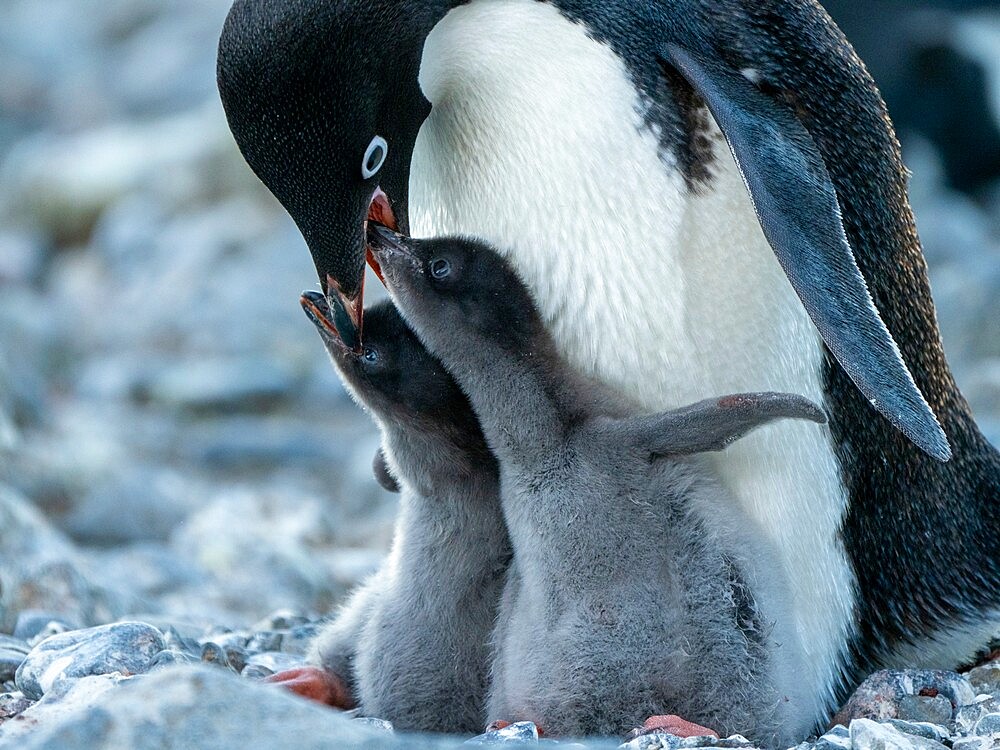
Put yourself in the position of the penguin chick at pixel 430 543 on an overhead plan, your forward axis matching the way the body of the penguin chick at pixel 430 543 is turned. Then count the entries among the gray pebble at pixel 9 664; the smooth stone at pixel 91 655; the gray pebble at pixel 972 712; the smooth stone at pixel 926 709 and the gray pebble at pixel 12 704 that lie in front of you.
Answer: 3

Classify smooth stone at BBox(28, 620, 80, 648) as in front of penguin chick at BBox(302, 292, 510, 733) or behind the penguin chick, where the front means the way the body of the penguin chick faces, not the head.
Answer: in front

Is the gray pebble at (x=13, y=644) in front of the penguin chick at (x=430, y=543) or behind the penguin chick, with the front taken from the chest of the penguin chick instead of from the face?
in front

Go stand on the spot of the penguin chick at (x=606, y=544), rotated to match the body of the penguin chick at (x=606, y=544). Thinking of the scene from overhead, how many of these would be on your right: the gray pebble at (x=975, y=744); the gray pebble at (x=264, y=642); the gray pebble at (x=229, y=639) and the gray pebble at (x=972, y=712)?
2

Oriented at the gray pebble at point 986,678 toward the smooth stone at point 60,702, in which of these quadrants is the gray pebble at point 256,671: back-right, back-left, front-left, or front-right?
front-right

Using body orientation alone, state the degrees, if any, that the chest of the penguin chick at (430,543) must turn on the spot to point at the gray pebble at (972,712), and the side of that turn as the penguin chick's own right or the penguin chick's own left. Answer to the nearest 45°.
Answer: approximately 180°

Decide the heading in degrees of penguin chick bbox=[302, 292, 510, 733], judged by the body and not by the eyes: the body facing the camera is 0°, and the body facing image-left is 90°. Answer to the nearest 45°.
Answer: approximately 90°

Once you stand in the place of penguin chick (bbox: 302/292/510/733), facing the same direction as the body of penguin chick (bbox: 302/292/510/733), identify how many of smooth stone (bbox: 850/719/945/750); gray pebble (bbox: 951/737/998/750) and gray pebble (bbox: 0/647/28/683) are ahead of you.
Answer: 1
